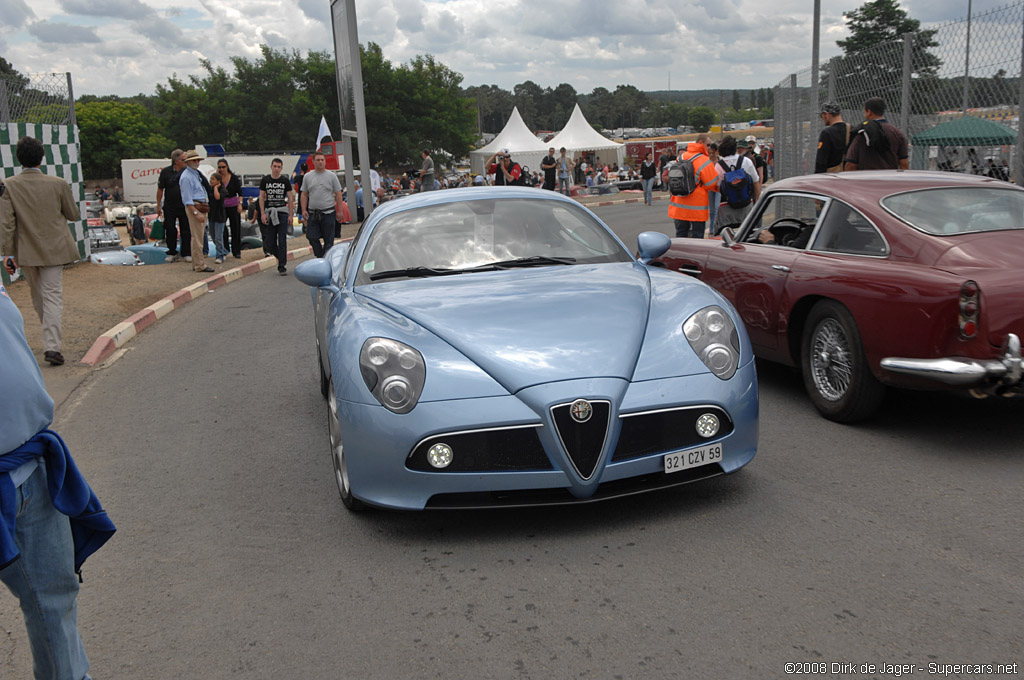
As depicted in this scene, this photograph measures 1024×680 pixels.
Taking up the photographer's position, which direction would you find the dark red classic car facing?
facing away from the viewer and to the left of the viewer

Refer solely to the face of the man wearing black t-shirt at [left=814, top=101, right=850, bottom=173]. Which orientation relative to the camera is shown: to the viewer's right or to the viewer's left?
to the viewer's left

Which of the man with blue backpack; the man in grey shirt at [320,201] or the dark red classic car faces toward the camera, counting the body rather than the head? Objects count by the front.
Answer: the man in grey shirt

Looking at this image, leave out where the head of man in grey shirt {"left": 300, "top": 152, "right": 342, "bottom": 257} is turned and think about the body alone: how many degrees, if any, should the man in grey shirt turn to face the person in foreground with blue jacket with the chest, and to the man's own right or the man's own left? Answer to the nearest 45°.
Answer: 0° — they already face them

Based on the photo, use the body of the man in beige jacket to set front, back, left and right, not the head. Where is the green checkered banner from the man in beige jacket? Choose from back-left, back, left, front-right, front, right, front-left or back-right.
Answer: front

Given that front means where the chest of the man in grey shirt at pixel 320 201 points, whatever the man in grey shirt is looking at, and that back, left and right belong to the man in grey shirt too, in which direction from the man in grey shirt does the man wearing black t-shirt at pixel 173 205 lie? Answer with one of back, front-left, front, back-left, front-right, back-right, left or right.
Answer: back-right

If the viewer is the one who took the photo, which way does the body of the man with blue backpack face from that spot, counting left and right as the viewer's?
facing away from the viewer

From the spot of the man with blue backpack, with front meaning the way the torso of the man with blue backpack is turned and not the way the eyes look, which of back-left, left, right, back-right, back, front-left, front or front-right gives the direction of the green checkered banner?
left

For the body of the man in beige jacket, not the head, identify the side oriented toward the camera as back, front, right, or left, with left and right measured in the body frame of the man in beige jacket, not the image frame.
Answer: back

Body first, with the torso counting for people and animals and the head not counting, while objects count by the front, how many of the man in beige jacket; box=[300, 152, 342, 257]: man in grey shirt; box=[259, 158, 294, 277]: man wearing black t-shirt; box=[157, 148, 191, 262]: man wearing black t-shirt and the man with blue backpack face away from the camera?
2

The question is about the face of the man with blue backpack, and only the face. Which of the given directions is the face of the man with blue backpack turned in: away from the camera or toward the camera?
away from the camera

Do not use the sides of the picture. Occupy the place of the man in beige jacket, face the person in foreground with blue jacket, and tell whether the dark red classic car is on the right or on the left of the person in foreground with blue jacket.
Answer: left

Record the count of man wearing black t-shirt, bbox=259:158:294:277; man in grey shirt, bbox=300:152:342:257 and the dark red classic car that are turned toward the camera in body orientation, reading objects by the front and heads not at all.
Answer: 2

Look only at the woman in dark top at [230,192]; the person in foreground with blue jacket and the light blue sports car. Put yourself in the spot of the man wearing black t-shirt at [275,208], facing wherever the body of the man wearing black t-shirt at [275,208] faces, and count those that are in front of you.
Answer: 2

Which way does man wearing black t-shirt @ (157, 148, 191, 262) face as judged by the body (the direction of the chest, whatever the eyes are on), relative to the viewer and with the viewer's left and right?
facing the viewer and to the right of the viewer

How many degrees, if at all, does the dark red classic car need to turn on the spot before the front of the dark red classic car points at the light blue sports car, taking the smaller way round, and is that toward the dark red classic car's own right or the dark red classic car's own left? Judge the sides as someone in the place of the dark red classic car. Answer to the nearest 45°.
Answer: approximately 90° to the dark red classic car's own left
